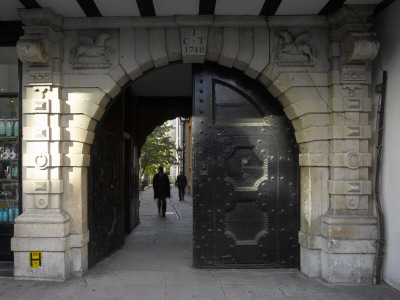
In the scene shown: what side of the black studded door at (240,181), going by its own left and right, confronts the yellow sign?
right

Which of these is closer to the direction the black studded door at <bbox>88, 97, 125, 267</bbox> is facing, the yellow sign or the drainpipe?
the drainpipe

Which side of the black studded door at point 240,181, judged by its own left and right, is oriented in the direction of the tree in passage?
back

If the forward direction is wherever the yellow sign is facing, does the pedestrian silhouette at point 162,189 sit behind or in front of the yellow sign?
behind

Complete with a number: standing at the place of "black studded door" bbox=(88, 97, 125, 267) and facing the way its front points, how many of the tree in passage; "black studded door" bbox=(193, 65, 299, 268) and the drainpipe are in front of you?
2

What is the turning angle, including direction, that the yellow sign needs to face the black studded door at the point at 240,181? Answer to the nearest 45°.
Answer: approximately 90° to its left

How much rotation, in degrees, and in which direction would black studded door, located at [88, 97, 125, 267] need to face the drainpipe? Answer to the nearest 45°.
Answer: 0° — it already faces it

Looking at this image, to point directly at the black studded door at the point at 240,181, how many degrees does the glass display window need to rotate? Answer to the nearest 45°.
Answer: approximately 45° to its left
